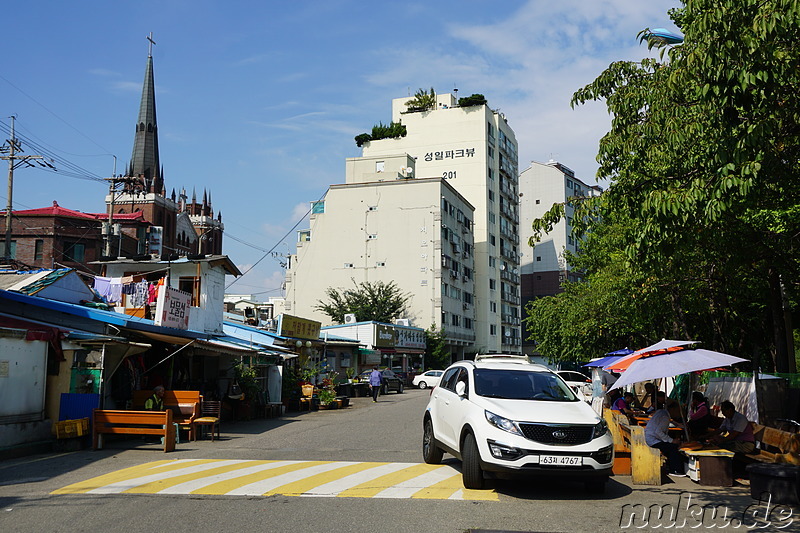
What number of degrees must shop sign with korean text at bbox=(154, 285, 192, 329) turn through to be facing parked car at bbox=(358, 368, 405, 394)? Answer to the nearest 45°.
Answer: approximately 90° to its left

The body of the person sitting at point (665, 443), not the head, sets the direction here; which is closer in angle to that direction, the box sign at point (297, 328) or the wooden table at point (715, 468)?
the wooden table

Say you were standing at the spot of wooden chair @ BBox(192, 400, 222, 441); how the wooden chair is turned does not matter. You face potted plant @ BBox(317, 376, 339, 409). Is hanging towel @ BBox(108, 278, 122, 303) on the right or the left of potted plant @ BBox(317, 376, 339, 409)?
left

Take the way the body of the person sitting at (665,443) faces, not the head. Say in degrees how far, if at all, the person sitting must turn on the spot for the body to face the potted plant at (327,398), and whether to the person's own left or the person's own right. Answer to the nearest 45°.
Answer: approximately 135° to the person's own left

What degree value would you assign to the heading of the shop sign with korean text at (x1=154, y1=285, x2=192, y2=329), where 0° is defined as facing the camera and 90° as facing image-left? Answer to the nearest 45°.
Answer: approximately 315°

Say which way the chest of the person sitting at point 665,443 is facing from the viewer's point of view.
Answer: to the viewer's right

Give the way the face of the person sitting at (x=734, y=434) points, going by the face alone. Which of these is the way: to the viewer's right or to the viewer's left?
to the viewer's left

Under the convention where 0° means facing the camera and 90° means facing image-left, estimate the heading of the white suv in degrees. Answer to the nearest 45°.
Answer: approximately 315°
